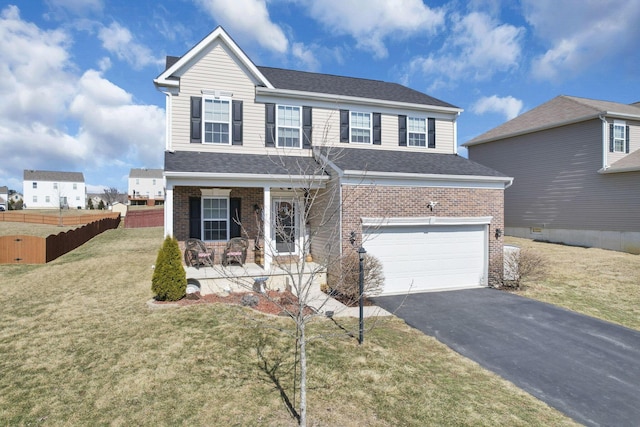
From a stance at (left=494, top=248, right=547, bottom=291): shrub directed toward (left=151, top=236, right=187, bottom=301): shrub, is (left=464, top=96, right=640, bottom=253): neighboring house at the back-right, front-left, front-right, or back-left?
back-right

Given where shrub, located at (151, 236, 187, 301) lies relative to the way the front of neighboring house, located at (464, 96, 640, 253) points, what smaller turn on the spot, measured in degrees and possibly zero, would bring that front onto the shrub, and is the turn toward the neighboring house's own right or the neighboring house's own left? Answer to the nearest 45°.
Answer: approximately 90° to the neighboring house's own right

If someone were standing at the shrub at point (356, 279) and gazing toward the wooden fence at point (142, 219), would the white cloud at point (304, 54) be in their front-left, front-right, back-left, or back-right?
front-right

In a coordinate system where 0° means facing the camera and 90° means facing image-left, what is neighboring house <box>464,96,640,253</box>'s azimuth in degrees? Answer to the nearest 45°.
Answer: approximately 315°

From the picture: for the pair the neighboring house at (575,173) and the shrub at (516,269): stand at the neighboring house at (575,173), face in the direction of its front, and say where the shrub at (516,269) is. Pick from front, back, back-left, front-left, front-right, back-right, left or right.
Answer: front-right

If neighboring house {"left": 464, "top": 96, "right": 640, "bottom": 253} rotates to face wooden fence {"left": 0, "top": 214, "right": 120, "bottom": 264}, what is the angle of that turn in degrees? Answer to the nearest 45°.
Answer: approximately 90° to its right

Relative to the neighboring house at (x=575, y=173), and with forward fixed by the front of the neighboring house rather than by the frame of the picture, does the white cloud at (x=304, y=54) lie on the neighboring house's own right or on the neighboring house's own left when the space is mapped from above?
on the neighboring house's own right

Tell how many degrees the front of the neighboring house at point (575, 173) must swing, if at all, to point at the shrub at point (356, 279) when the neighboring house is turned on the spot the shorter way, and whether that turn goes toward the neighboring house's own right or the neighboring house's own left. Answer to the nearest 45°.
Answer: approximately 45° to the neighboring house's own right

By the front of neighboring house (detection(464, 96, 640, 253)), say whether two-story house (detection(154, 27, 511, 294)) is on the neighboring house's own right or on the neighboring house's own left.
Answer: on the neighboring house's own right
